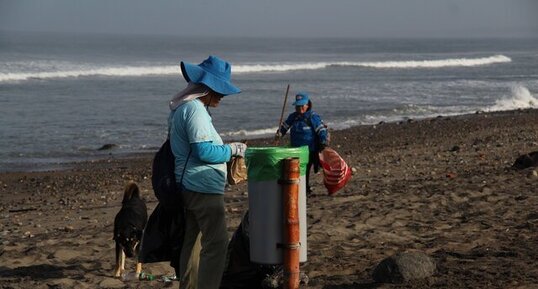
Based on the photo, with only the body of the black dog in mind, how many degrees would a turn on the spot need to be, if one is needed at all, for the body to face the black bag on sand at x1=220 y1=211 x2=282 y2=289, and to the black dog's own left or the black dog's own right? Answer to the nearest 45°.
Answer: approximately 45° to the black dog's own left

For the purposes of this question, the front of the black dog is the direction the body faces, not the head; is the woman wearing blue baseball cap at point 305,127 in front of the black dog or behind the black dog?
behind

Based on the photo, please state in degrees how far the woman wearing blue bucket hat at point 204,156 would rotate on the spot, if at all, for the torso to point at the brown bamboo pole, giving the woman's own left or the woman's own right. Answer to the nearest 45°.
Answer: approximately 45° to the woman's own right

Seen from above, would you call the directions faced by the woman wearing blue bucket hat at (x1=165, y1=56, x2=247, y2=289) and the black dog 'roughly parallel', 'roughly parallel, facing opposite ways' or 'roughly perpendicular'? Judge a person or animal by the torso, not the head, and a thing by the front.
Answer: roughly perpendicular

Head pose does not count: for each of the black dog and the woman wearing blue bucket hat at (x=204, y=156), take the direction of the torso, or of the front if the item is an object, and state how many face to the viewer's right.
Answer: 1

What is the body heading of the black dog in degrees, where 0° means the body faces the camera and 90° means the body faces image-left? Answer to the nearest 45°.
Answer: approximately 0°

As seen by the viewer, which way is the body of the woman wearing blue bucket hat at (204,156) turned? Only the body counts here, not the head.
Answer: to the viewer's right

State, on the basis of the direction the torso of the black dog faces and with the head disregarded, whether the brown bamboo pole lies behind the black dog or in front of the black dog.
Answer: in front

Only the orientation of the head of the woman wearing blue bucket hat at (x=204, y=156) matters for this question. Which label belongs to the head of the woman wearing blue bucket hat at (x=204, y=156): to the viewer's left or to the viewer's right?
to the viewer's right

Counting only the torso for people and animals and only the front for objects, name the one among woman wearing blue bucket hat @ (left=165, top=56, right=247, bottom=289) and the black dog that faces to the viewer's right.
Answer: the woman wearing blue bucket hat
